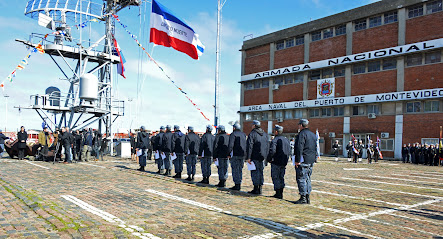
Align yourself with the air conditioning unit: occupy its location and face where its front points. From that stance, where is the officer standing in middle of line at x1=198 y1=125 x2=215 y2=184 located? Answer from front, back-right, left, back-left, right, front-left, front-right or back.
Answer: front-left

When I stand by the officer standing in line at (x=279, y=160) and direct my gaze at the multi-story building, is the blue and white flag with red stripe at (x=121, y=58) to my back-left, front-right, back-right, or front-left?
front-left

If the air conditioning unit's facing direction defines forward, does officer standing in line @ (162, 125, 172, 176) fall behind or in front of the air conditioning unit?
in front

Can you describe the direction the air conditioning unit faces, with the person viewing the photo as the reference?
facing the viewer and to the left of the viewer

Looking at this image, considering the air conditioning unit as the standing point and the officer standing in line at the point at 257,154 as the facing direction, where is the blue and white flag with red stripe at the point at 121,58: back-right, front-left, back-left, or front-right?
front-right

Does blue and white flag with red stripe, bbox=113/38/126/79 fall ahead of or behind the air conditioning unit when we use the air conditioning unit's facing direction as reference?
ahead

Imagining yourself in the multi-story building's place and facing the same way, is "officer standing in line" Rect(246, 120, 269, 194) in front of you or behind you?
in front

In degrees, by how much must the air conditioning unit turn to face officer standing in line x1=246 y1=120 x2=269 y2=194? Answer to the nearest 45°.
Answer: approximately 45° to its left

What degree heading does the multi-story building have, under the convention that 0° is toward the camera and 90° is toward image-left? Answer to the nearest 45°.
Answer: approximately 45°

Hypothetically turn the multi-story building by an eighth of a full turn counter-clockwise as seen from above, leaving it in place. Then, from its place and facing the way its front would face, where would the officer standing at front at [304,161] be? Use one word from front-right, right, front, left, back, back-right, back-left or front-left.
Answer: front
